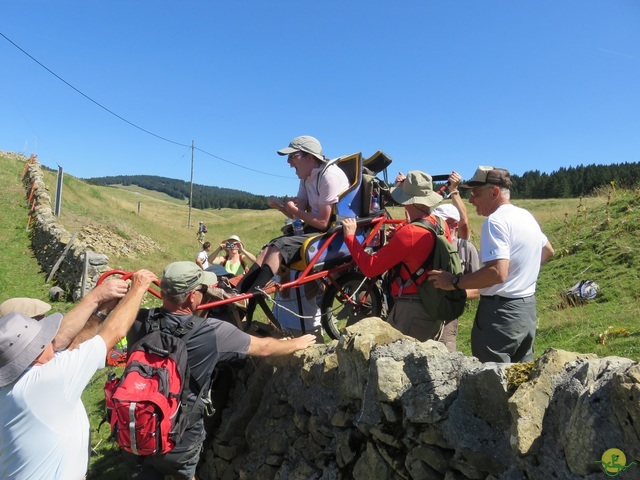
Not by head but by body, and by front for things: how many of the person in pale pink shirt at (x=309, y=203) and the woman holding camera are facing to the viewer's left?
1

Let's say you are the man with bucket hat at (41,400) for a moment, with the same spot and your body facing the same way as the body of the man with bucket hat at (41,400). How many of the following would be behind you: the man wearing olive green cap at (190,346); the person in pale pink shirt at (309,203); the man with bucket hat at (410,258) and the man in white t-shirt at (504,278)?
0

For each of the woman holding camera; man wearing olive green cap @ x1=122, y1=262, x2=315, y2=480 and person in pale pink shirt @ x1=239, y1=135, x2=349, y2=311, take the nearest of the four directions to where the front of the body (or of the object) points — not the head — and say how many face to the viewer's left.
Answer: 1

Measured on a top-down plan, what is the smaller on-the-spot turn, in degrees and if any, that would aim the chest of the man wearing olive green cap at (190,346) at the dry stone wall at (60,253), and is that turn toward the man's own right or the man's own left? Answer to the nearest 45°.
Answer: approximately 45° to the man's own left

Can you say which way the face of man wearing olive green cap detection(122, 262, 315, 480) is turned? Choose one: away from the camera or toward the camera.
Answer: away from the camera

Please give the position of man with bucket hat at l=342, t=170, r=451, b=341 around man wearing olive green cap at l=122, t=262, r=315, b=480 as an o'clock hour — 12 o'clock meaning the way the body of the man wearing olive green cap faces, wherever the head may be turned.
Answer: The man with bucket hat is roughly at 1 o'clock from the man wearing olive green cap.

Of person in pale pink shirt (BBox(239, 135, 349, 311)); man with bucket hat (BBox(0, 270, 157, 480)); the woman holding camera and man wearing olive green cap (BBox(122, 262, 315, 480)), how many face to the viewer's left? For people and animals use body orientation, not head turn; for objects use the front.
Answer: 1

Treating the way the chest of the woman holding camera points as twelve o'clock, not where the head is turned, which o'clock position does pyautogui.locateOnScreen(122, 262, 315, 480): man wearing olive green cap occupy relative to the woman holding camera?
The man wearing olive green cap is roughly at 12 o'clock from the woman holding camera.

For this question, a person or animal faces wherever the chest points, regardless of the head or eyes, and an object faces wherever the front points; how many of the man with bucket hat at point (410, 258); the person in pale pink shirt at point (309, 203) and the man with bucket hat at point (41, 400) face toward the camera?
0

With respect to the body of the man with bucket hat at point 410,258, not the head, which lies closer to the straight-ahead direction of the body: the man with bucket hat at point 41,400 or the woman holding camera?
the woman holding camera

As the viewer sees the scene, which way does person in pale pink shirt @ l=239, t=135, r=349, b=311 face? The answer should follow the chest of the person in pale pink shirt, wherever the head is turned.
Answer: to the viewer's left

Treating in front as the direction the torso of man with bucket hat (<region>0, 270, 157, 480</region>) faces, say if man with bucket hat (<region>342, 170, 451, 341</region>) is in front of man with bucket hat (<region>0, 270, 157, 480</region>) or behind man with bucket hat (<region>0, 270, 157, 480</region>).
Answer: in front

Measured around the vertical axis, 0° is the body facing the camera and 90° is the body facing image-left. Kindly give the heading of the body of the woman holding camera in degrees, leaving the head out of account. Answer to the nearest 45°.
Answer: approximately 0°

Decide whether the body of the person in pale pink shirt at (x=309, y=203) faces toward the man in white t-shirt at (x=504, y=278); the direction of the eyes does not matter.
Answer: no

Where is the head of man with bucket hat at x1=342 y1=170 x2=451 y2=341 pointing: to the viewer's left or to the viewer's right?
to the viewer's left

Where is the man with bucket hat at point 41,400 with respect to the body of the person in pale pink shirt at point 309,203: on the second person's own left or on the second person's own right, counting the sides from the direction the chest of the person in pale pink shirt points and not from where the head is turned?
on the second person's own left

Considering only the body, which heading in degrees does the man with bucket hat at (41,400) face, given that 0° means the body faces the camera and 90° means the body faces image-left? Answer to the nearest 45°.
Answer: approximately 225°

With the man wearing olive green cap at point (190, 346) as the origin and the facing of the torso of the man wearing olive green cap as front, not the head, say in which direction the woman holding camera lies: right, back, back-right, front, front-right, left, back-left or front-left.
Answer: front-left

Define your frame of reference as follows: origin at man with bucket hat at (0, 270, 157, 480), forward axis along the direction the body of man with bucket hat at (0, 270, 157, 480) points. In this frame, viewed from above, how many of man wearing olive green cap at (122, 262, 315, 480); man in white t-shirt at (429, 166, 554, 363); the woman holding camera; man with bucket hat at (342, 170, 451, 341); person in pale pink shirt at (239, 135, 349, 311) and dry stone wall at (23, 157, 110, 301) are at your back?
0

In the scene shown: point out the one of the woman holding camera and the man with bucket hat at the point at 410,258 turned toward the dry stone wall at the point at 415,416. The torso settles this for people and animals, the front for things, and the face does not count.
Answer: the woman holding camera

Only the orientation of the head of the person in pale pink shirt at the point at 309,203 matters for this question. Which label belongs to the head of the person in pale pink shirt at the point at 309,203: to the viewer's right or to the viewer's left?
to the viewer's left

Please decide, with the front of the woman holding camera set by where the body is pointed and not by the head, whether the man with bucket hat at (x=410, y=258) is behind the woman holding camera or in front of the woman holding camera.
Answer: in front

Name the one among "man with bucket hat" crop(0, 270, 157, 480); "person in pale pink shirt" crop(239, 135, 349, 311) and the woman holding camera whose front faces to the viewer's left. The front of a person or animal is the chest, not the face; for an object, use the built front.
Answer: the person in pale pink shirt
